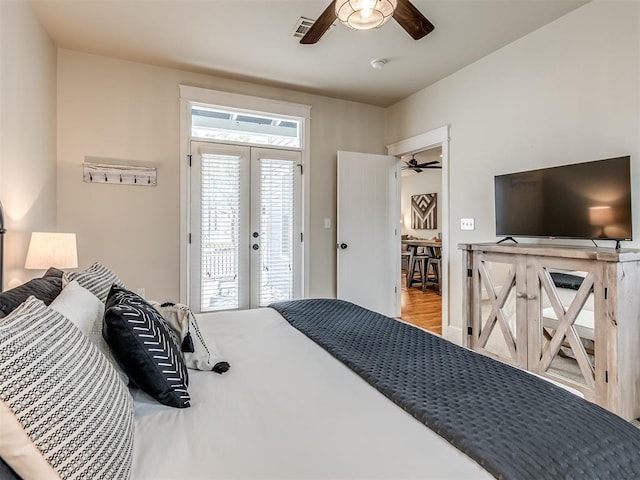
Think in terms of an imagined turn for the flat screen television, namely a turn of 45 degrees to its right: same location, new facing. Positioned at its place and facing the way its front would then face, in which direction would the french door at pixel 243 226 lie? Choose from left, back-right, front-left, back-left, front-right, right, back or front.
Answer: front

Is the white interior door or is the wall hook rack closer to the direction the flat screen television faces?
the wall hook rack

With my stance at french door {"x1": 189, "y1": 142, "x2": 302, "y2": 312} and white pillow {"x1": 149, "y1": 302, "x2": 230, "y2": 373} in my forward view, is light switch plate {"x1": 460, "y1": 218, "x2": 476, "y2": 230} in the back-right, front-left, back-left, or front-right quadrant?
front-left

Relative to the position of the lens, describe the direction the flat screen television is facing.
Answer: facing the viewer and to the left of the viewer

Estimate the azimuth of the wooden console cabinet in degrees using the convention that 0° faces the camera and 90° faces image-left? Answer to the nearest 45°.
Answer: approximately 45°

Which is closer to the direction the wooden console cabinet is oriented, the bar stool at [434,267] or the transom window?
the transom window

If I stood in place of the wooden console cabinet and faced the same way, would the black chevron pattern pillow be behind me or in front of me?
in front

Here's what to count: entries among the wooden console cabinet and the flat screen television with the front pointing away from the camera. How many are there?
0

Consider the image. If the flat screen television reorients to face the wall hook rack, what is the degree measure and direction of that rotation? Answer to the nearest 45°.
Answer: approximately 45° to its right

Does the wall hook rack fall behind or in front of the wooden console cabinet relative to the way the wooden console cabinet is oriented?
in front

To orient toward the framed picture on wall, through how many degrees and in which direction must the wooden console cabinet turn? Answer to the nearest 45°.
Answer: approximately 90° to its right

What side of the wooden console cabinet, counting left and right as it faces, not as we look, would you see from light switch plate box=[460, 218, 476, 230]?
right

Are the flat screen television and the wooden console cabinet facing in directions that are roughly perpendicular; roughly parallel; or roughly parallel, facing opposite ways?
roughly parallel

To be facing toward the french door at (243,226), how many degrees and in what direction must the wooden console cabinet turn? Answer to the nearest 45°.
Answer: approximately 45° to its right
